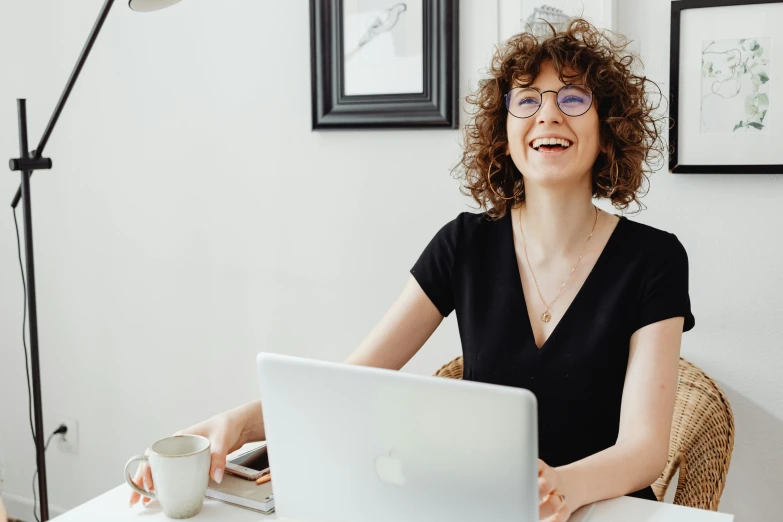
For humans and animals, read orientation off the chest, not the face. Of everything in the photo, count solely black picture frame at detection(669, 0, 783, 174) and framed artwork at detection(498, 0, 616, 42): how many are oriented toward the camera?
2

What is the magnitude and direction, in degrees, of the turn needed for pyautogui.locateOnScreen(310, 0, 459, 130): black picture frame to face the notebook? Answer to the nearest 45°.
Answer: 0° — it already faces it

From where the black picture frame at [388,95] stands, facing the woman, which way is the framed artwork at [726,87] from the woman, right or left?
left

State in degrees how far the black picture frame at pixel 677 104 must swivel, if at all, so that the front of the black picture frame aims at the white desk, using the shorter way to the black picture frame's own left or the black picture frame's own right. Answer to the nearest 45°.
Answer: approximately 45° to the black picture frame's own right

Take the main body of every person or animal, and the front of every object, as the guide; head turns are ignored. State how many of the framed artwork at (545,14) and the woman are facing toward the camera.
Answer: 2

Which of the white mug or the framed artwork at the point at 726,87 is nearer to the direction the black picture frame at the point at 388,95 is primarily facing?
the white mug

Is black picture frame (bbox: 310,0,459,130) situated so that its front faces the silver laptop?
yes
